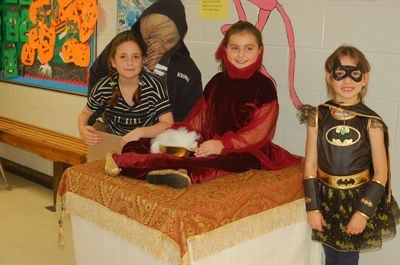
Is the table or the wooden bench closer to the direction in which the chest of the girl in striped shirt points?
the table

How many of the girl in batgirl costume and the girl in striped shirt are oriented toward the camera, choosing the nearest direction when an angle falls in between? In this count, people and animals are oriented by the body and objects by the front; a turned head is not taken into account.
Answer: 2

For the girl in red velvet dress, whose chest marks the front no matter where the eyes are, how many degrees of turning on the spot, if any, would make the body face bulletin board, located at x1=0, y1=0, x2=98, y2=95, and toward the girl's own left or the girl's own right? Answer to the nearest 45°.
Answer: approximately 90° to the girl's own right

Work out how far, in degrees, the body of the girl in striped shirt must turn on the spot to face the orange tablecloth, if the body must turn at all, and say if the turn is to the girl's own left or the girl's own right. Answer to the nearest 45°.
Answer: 0° — they already face it

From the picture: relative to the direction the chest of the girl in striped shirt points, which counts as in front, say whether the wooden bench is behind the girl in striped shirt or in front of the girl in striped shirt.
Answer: behind

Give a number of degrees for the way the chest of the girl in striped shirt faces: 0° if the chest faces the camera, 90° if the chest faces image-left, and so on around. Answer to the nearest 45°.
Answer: approximately 0°

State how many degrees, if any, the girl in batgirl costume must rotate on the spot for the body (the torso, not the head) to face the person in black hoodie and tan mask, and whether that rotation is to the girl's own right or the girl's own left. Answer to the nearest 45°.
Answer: approximately 135° to the girl's own right
